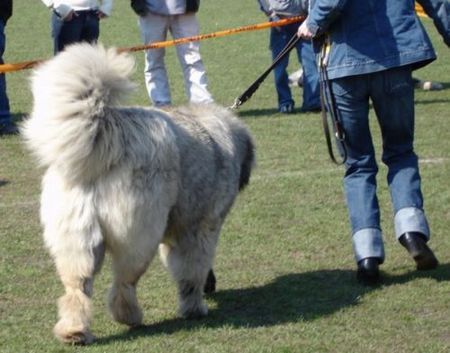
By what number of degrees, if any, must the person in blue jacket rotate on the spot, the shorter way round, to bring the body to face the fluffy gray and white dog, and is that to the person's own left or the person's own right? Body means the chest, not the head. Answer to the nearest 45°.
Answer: approximately 135° to the person's own left

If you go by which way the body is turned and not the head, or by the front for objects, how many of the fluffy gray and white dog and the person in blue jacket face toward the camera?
0

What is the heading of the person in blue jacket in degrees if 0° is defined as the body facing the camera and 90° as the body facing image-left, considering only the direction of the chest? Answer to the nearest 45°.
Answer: approximately 180°

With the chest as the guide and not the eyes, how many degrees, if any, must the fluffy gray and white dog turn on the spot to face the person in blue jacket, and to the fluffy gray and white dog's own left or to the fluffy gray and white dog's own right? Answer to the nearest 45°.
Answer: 0° — it already faces them

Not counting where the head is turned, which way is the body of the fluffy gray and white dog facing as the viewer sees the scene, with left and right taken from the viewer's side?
facing away from the viewer and to the right of the viewer
